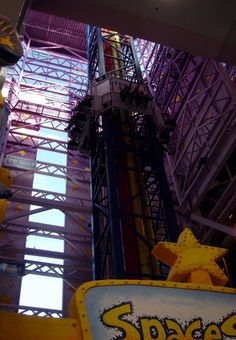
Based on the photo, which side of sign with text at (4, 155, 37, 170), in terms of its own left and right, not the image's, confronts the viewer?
front

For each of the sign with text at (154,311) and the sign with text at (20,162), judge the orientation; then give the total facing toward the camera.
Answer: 2

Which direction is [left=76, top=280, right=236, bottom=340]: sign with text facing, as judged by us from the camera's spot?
facing the viewer

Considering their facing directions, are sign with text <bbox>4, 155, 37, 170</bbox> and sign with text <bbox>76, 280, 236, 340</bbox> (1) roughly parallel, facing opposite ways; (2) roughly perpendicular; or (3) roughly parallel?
roughly parallel
